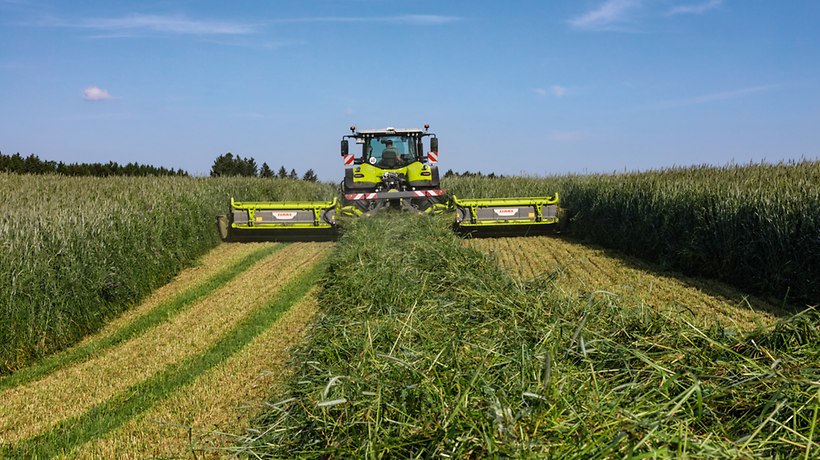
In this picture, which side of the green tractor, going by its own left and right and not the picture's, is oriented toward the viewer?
back

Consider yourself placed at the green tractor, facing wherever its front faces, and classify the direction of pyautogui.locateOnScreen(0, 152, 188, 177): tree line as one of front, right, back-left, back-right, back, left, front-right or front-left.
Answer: front-left

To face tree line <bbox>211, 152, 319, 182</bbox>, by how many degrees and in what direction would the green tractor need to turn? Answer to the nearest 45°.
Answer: approximately 45° to its left

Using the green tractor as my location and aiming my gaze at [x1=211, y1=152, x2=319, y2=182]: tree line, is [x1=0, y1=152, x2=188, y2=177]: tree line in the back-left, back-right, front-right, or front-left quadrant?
front-left
